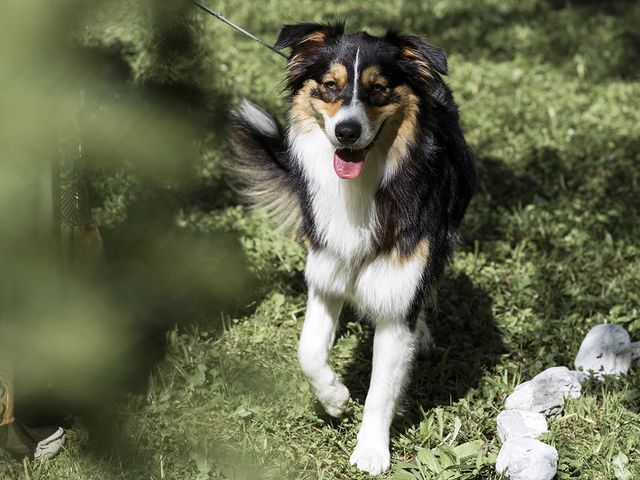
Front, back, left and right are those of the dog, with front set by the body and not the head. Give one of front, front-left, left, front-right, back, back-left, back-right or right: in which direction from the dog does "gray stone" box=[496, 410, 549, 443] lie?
left

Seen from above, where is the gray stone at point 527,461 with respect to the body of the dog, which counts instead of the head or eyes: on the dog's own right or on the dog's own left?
on the dog's own left

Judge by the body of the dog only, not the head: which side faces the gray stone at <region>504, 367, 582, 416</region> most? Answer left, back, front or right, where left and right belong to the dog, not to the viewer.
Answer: left

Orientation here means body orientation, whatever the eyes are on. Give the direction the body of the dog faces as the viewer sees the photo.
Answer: toward the camera

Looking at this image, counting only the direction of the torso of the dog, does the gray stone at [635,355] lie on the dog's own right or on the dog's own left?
on the dog's own left
